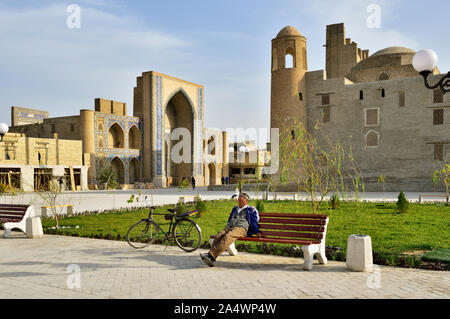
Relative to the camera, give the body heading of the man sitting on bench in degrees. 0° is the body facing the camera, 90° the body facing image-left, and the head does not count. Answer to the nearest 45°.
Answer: approximately 45°

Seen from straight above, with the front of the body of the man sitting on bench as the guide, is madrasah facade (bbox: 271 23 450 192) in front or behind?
behind

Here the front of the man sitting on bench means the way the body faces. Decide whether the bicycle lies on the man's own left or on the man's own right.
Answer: on the man's own right

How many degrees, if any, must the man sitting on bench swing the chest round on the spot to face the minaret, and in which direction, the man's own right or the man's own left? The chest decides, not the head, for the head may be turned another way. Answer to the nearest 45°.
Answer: approximately 135° to the man's own right

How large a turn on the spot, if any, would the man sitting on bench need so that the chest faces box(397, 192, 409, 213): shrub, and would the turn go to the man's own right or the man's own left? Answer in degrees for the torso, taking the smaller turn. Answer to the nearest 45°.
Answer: approximately 180°

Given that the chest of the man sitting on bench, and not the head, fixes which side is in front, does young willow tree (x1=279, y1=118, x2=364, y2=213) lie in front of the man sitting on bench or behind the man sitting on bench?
behind

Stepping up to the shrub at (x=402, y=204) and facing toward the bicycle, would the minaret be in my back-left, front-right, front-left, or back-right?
back-right
